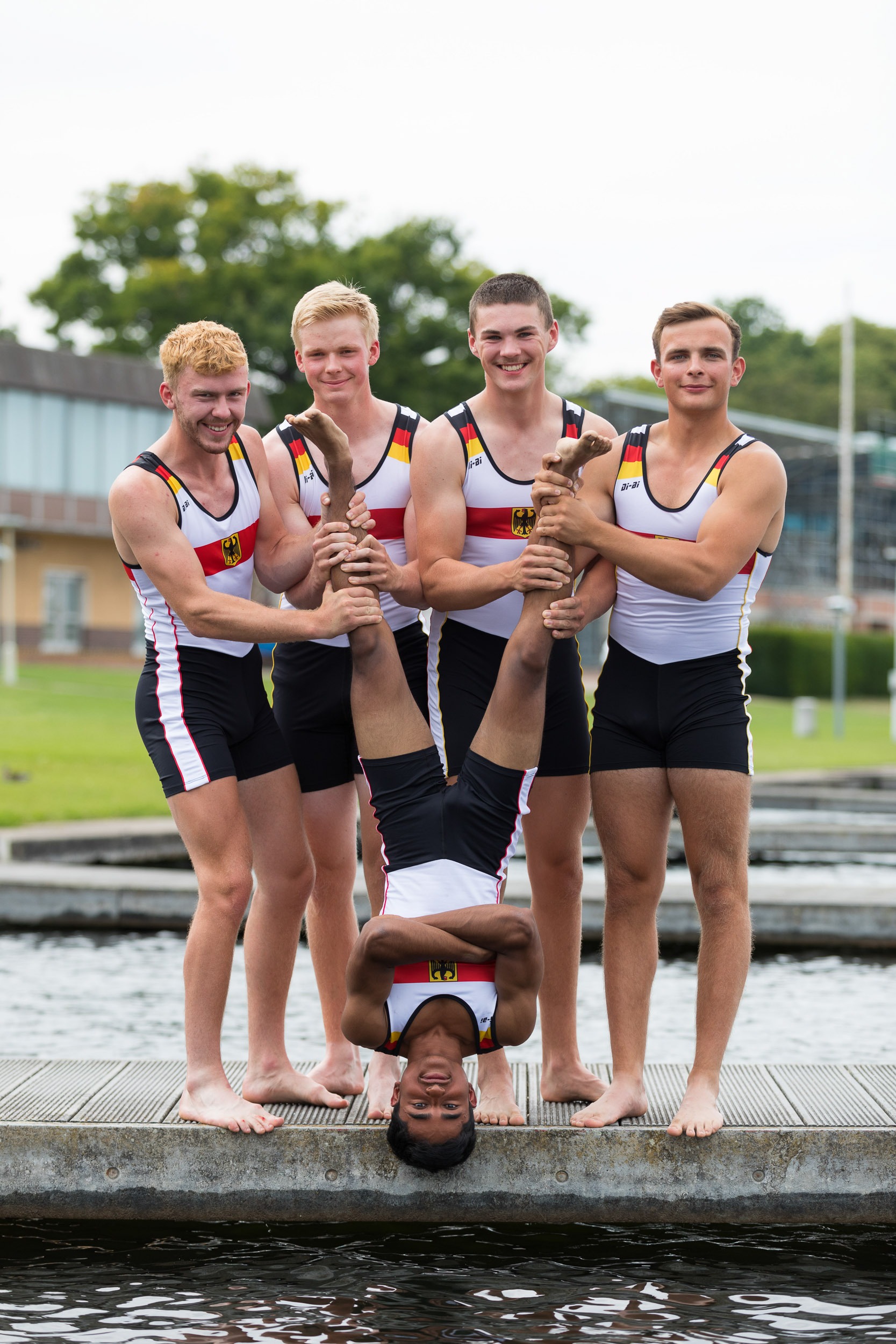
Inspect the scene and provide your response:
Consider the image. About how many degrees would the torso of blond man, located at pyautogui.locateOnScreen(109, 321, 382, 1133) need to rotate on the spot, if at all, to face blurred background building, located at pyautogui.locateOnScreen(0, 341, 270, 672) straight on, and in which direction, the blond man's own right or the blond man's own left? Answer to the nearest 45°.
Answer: approximately 135° to the blond man's own left

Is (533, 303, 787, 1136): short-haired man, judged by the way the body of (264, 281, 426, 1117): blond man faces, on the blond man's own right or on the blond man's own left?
on the blond man's own left

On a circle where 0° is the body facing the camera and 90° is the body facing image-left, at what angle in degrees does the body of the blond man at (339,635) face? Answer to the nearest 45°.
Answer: approximately 0°

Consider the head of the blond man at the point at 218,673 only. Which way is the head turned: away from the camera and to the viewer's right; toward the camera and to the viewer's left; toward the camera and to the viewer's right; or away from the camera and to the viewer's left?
toward the camera and to the viewer's right

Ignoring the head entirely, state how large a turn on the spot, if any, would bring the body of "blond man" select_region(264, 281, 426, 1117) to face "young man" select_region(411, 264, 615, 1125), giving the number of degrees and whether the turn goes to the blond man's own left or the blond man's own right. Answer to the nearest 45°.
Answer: approximately 45° to the blond man's own left

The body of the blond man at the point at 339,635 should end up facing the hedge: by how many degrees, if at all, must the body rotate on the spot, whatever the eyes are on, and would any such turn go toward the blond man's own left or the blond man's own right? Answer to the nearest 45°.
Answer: approximately 180°

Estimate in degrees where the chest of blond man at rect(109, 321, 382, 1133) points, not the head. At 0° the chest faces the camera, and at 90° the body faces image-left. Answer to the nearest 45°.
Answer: approximately 315°

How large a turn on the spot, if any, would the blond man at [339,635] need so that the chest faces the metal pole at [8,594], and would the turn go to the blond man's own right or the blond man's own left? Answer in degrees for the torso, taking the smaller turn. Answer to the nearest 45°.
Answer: approximately 180°

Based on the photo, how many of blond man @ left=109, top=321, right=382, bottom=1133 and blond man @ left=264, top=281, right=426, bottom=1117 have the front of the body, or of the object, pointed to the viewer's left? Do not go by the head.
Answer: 0
